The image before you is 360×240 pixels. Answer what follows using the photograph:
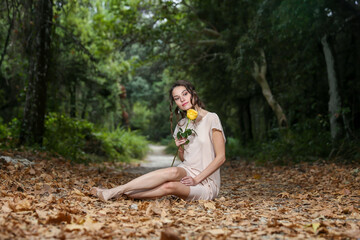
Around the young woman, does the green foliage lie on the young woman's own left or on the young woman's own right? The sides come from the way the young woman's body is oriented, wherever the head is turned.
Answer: on the young woman's own right

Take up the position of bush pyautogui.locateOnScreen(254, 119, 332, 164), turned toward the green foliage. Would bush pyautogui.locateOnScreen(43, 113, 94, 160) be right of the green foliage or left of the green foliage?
left

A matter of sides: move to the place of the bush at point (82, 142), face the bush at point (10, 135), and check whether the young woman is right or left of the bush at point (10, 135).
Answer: left

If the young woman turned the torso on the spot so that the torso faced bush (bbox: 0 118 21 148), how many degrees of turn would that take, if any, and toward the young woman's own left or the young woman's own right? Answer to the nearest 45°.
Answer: approximately 90° to the young woman's own right

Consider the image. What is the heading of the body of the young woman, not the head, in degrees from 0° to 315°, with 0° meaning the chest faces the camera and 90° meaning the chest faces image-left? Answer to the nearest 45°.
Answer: approximately 45°

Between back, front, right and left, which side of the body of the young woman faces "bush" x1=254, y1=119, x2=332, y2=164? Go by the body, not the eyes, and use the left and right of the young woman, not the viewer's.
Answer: back
